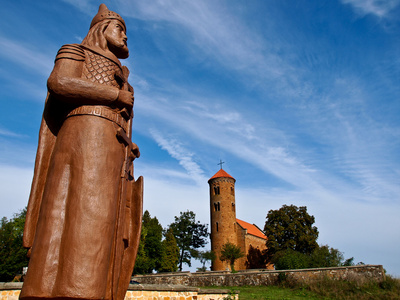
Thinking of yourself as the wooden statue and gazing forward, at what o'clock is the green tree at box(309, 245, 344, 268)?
The green tree is roughly at 9 o'clock from the wooden statue.

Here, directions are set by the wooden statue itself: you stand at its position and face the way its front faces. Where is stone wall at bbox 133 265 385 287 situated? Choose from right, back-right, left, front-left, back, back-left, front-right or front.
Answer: left

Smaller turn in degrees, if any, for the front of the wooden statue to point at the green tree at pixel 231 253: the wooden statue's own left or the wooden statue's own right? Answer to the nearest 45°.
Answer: approximately 90° to the wooden statue's own left

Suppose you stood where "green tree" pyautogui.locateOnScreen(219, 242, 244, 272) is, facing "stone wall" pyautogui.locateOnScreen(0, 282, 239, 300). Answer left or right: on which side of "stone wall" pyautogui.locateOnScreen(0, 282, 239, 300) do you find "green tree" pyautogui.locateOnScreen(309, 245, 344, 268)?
left

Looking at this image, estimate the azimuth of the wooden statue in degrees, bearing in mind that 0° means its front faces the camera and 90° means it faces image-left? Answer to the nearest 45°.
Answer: approximately 315°

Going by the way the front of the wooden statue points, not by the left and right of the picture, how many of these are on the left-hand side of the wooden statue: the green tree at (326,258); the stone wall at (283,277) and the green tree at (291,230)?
3

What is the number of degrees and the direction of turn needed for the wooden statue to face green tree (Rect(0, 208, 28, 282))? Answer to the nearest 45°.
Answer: approximately 135° to its left
